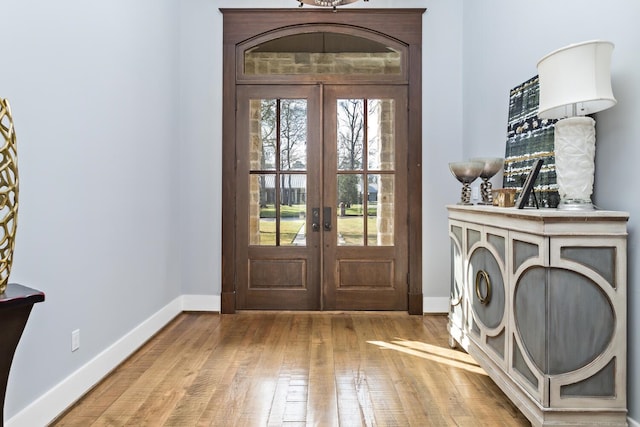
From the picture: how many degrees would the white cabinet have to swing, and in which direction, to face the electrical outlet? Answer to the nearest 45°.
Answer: approximately 45° to its right

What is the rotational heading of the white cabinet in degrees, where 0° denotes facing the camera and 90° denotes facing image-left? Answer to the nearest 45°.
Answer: approximately 45°
